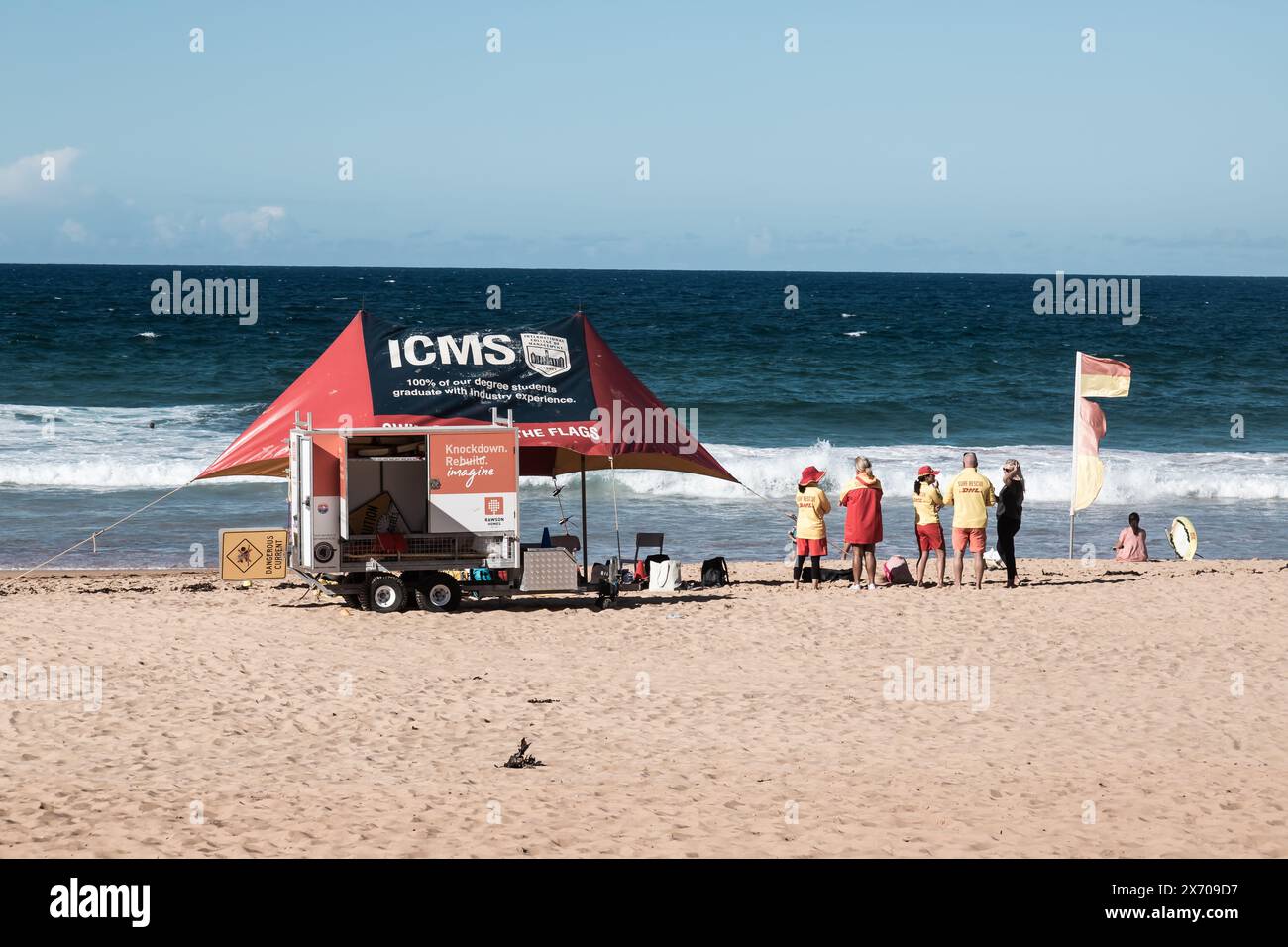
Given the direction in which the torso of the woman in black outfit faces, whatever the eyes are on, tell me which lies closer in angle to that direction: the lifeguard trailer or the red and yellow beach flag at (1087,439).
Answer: the lifeguard trailer

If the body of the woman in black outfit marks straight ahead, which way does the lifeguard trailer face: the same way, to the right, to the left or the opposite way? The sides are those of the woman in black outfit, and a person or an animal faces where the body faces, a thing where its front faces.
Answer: the opposite way

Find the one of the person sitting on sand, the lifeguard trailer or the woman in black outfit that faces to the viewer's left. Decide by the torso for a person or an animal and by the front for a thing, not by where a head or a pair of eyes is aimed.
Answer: the woman in black outfit

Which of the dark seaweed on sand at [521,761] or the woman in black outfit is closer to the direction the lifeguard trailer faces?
the woman in black outfit

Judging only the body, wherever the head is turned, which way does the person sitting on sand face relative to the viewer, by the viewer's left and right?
facing away from the viewer

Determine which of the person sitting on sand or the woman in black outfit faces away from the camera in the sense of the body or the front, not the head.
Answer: the person sitting on sand

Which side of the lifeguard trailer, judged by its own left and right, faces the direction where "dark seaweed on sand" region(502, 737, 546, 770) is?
right

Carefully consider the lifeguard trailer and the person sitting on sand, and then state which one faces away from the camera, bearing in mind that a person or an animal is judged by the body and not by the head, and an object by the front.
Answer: the person sitting on sand

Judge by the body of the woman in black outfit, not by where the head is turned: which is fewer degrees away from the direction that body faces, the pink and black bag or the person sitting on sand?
the pink and black bag

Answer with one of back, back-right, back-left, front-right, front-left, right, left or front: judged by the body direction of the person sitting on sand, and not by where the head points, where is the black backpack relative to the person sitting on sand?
back-left

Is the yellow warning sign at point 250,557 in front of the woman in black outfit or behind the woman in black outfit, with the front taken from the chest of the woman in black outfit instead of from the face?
in front

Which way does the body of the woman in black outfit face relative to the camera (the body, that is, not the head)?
to the viewer's left

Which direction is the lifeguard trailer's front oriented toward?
to the viewer's right

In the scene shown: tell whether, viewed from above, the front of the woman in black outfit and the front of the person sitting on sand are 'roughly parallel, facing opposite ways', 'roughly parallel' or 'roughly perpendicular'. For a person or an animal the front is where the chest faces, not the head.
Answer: roughly perpendicular

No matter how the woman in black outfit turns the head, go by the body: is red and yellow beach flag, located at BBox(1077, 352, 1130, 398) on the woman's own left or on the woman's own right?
on the woman's own right
